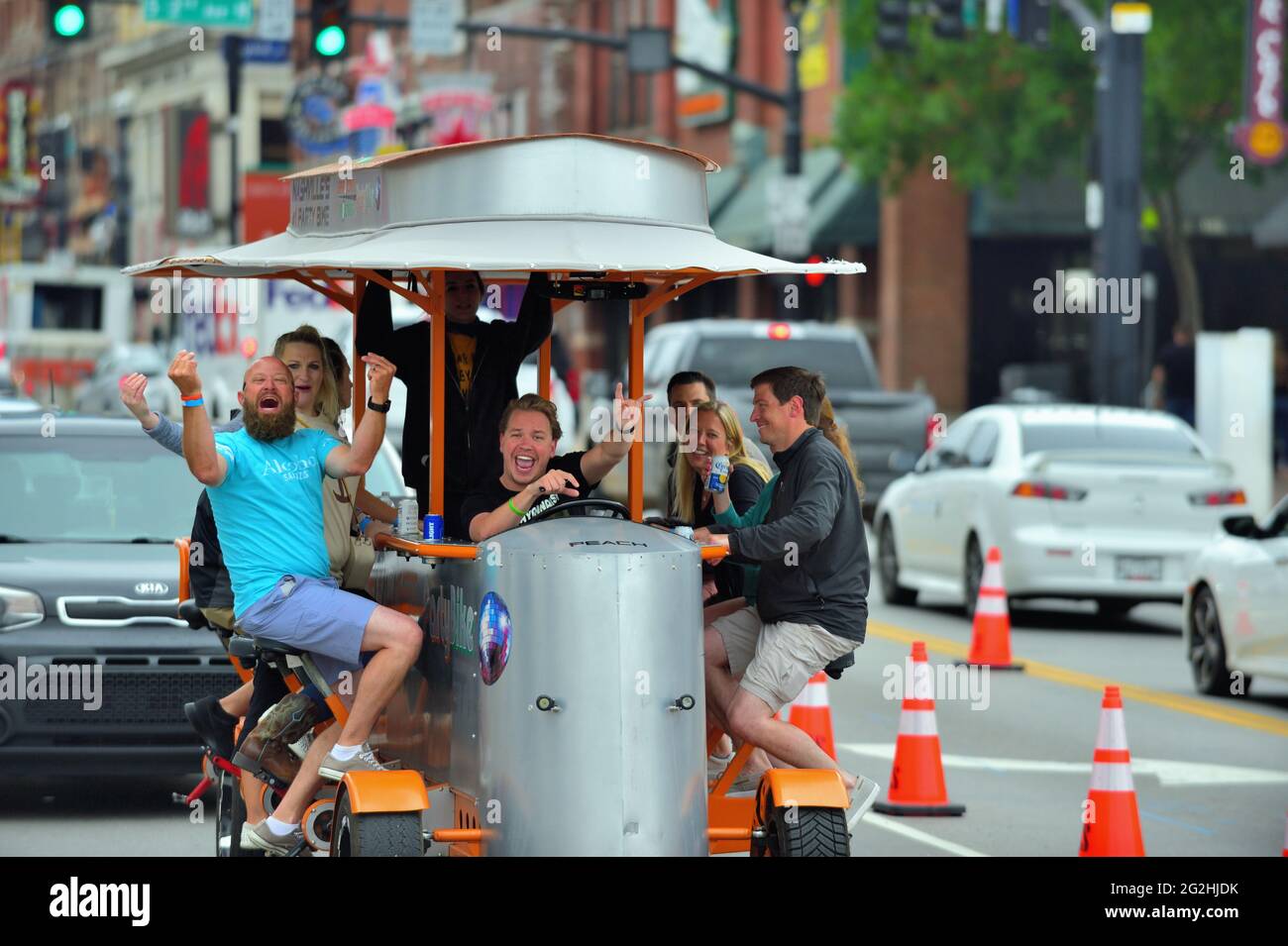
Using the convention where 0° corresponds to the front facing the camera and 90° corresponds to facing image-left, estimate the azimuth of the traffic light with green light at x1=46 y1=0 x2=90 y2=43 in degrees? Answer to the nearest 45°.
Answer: approximately 0°

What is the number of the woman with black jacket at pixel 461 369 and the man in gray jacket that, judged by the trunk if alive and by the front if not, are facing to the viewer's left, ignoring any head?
1

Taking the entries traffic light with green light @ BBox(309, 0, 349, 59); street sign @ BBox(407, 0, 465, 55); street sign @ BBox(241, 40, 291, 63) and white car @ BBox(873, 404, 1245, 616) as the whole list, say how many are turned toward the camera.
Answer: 3

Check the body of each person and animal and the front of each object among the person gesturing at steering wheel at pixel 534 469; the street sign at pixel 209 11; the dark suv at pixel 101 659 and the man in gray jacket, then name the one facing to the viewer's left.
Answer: the man in gray jacket

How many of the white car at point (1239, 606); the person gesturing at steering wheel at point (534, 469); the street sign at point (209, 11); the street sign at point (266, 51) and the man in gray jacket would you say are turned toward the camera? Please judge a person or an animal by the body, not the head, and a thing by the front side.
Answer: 3

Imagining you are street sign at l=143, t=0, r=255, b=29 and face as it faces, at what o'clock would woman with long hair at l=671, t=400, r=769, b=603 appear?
The woman with long hair is roughly at 12 o'clock from the street sign.
